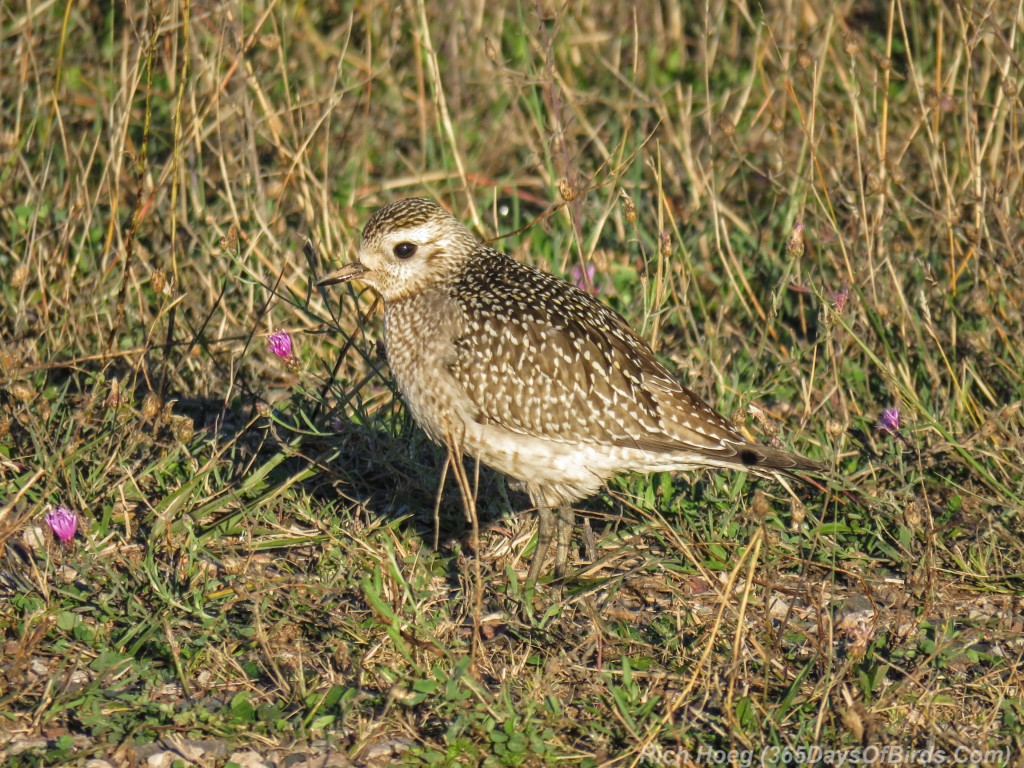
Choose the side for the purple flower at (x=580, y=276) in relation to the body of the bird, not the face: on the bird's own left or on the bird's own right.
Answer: on the bird's own right

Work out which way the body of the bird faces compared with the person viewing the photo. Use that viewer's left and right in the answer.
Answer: facing to the left of the viewer

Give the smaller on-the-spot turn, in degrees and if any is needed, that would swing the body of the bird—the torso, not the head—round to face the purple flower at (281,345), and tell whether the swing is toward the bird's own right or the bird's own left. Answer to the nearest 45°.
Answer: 0° — it already faces it

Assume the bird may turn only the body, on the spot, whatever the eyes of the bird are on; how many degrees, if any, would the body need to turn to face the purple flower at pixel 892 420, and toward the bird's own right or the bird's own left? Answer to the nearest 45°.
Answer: approximately 180°
